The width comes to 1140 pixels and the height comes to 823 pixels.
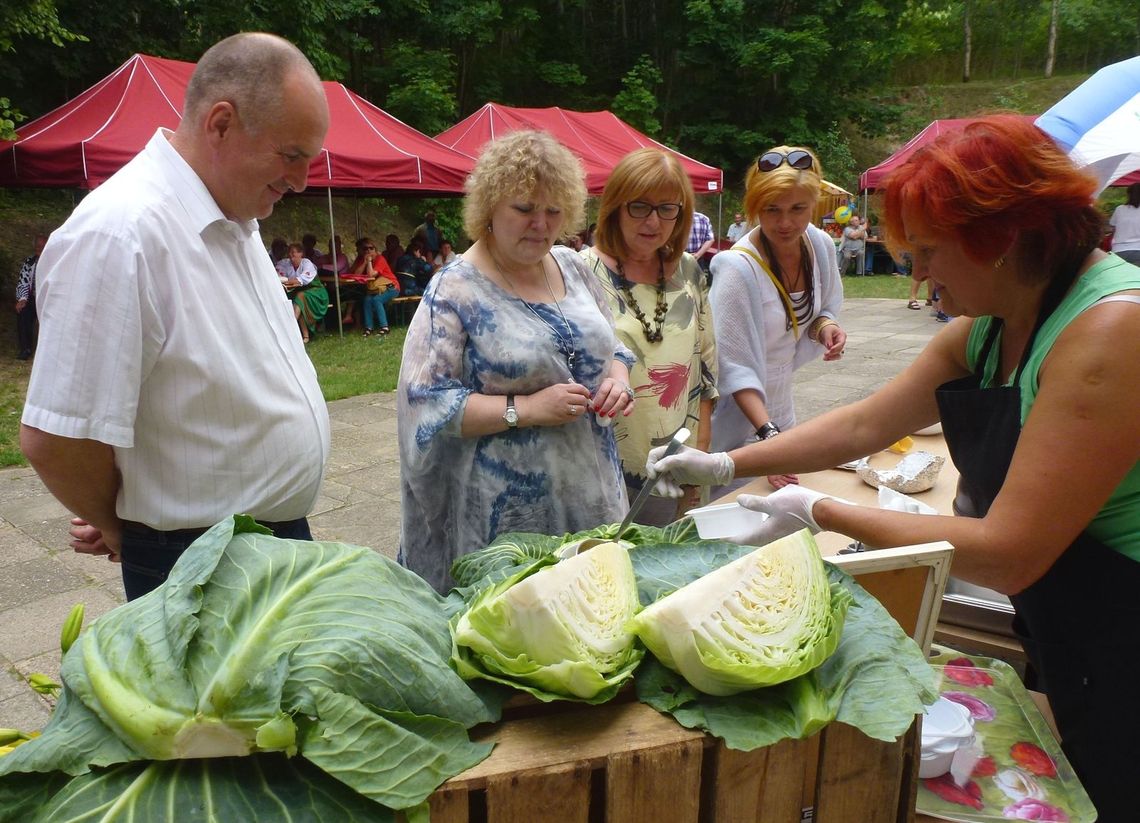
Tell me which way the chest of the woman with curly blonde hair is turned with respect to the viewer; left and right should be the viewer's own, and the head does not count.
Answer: facing the viewer and to the right of the viewer

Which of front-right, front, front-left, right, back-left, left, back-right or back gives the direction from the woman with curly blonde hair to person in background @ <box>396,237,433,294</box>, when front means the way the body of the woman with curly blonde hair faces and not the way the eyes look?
back-left

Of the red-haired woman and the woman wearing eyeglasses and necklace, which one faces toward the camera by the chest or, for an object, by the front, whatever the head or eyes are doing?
the woman wearing eyeglasses and necklace

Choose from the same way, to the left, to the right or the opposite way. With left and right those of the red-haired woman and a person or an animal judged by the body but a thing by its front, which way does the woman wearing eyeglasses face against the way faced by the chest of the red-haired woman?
to the left

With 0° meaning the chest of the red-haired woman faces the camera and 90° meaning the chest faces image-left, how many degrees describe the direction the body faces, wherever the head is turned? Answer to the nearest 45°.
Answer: approximately 90°

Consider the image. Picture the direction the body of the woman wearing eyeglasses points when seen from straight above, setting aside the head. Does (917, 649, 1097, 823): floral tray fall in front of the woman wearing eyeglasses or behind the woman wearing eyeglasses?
in front

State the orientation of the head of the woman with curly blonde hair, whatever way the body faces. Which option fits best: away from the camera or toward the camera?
toward the camera

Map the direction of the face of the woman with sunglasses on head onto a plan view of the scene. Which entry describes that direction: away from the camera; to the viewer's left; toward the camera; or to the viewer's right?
toward the camera

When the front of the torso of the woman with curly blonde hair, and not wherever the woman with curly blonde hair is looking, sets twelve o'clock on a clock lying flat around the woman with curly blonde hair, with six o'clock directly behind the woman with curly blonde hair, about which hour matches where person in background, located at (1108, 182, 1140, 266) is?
The person in background is roughly at 9 o'clock from the woman with curly blonde hair.

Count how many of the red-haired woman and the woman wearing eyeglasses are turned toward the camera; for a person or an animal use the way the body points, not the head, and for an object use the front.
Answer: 1

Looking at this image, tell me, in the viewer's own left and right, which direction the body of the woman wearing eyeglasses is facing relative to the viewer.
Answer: facing the viewer

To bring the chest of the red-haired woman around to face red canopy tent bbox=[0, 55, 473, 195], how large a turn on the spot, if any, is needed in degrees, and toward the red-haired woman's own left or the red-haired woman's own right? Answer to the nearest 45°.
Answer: approximately 45° to the red-haired woman's own right

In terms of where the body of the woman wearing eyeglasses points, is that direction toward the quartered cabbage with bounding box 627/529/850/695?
yes
